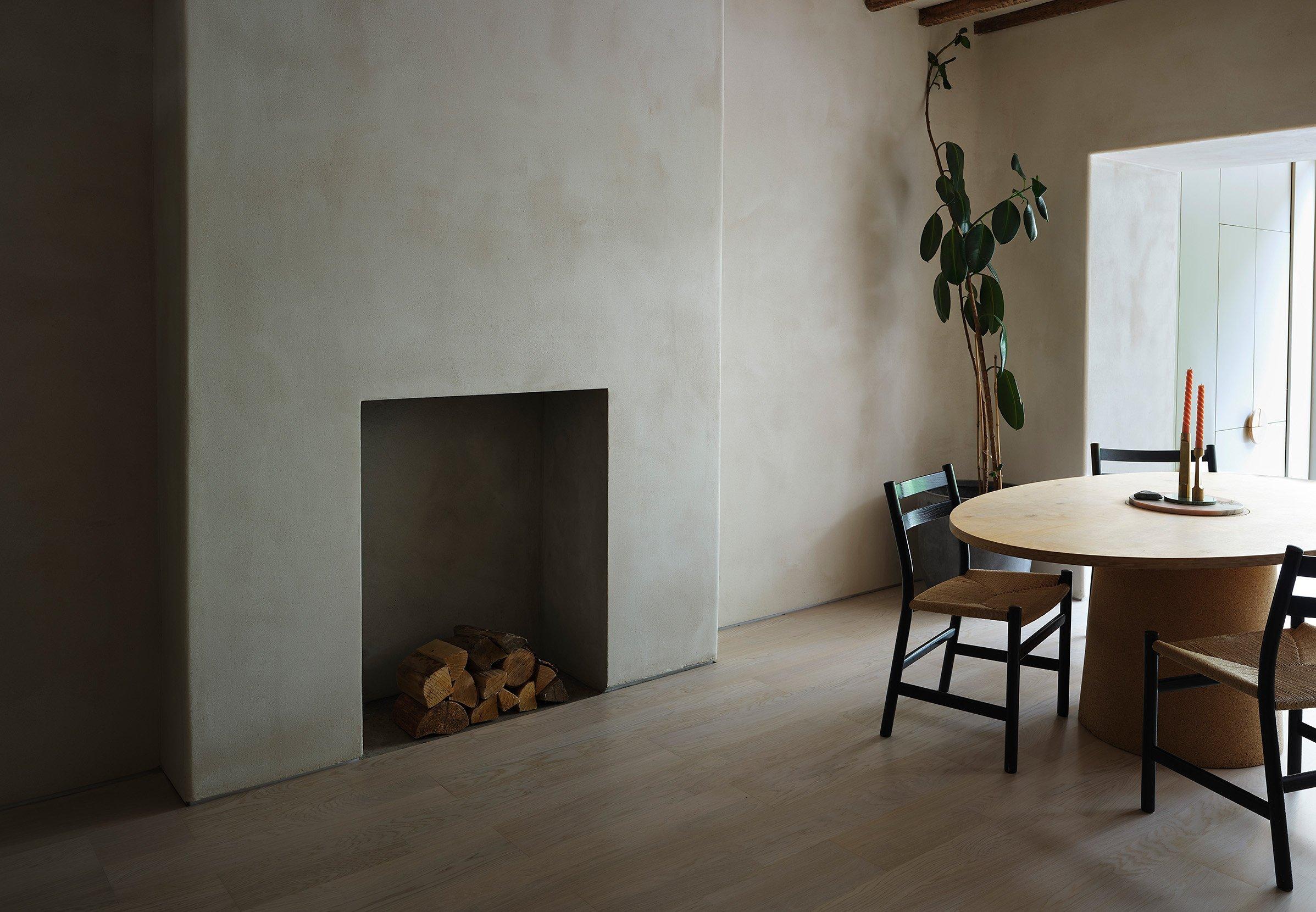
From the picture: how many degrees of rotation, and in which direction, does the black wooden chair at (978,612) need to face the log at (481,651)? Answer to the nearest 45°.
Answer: approximately 135° to its right

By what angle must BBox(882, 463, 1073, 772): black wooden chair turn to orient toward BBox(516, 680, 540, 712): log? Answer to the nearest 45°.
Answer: approximately 135° to its right

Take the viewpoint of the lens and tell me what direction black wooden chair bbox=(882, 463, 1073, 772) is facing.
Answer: facing the viewer and to the right of the viewer

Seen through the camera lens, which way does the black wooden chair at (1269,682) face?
facing away from the viewer and to the left of the viewer

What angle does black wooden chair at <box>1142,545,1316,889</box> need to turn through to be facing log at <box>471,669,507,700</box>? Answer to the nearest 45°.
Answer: approximately 45° to its left

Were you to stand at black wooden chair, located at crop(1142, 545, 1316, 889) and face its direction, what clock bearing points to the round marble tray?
The round marble tray is roughly at 1 o'clock from the black wooden chair.

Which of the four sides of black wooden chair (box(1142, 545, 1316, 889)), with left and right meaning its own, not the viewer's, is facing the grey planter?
front

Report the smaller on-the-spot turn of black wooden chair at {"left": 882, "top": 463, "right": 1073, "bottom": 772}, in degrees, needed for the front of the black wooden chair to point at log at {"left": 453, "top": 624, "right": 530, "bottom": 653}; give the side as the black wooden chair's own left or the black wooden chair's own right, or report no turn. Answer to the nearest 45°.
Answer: approximately 135° to the black wooden chair's own right

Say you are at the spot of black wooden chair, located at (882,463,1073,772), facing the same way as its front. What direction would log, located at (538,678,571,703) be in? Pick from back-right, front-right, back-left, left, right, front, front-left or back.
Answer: back-right

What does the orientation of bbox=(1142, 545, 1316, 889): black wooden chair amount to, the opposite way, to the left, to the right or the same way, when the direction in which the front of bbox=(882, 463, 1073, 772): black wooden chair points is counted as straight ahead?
the opposite way

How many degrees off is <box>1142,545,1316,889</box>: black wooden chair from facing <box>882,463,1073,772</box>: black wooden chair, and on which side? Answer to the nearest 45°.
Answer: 0° — it already faces it
